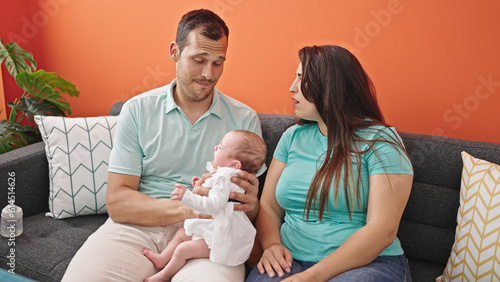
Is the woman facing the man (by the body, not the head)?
no

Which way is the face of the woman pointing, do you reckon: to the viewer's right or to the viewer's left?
to the viewer's left

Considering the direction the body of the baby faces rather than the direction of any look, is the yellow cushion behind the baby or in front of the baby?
behind

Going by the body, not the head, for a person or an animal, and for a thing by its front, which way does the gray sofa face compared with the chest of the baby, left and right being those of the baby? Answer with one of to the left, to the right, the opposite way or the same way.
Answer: to the left

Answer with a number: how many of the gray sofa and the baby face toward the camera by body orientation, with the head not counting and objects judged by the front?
1

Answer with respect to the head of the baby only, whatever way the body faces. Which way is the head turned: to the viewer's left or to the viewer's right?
to the viewer's left

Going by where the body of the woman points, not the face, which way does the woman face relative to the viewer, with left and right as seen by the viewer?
facing the viewer and to the left of the viewer

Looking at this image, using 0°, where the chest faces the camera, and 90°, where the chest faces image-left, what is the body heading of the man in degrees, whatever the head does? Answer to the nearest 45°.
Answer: approximately 0°

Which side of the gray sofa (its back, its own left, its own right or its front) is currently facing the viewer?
front

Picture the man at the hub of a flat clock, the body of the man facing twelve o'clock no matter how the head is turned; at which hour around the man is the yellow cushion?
The yellow cushion is roughly at 10 o'clock from the man.

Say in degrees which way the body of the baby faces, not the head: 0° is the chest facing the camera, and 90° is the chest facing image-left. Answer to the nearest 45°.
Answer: approximately 90°

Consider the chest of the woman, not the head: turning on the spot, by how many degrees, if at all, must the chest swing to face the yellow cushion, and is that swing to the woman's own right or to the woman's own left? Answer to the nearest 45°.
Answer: approximately 135° to the woman's own left
